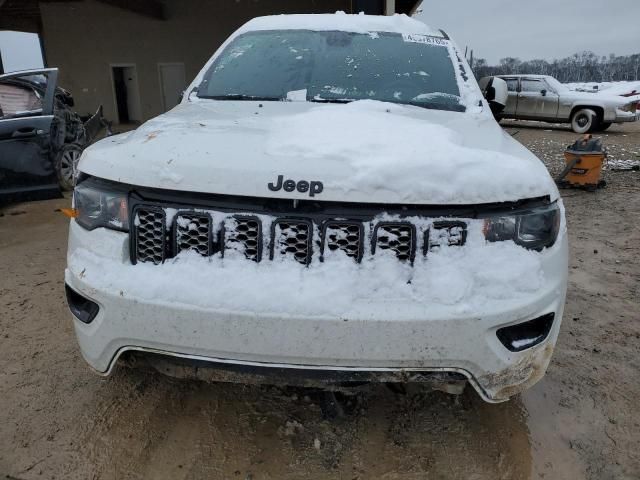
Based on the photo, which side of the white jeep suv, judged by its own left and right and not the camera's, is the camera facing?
front

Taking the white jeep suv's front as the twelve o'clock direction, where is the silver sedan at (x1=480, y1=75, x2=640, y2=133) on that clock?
The silver sedan is roughly at 7 o'clock from the white jeep suv.

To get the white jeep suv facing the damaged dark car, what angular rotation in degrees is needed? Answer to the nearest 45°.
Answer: approximately 135° to its right

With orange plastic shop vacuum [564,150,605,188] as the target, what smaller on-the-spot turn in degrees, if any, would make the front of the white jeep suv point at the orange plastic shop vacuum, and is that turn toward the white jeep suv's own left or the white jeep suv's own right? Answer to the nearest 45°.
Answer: approximately 135° to the white jeep suv's own left

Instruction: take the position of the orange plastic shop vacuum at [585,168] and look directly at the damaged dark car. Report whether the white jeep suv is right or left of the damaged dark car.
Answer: left
